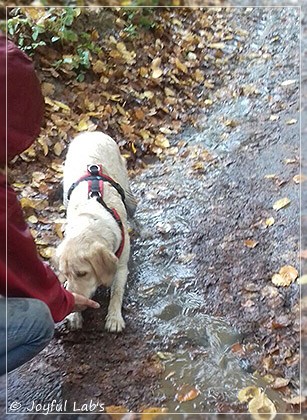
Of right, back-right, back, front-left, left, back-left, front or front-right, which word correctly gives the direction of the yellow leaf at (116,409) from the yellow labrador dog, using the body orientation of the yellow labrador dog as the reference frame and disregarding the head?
front

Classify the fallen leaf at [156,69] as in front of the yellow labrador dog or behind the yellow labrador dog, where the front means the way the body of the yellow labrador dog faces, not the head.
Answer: behind

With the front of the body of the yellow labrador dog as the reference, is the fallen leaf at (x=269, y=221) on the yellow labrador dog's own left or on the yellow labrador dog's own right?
on the yellow labrador dog's own left

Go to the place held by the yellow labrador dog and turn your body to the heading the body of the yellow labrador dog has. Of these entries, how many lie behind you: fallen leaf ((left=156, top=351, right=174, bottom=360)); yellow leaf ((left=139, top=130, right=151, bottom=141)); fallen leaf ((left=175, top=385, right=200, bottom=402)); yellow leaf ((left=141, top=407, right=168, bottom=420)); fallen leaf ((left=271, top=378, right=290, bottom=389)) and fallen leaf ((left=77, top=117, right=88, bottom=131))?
2

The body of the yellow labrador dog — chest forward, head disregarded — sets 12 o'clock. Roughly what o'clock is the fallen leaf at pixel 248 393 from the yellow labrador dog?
The fallen leaf is roughly at 11 o'clock from the yellow labrador dog.

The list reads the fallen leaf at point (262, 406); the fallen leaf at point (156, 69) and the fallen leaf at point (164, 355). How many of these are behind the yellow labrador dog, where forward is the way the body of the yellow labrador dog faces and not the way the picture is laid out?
1

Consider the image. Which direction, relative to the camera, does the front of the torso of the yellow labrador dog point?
toward the camera

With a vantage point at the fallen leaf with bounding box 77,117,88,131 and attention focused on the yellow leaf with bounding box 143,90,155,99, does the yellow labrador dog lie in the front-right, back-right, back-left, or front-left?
back-right

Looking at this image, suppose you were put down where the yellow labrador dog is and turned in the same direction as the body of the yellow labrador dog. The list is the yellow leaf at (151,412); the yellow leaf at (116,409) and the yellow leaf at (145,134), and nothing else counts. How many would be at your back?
1

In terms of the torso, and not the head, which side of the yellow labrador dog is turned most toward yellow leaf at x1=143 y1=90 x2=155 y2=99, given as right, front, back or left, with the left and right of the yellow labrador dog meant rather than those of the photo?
back

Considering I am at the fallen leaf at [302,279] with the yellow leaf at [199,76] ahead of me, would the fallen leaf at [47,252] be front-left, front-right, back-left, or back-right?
front-left

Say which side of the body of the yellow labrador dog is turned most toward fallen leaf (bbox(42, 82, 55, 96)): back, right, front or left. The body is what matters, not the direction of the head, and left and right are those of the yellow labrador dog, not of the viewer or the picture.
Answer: back

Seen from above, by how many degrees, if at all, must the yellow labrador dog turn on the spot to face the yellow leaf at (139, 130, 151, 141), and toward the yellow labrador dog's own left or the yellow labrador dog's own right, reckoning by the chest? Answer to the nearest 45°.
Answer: approximately 180°

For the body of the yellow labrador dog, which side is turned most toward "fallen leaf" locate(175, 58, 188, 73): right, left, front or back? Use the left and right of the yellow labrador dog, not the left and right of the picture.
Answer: back

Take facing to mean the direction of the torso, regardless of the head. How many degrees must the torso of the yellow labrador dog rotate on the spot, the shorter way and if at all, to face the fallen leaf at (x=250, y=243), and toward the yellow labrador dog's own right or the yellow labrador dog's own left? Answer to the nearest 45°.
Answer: approximately 90° to the yellow labrador dog's own left

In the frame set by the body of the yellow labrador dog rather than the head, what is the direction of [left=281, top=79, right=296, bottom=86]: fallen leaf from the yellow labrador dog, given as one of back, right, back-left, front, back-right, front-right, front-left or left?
back-left

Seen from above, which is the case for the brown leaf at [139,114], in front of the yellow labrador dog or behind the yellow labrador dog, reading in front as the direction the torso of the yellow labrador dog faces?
behind

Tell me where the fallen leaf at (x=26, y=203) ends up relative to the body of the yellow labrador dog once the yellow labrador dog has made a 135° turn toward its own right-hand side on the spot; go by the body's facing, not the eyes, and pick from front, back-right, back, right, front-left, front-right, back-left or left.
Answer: front
